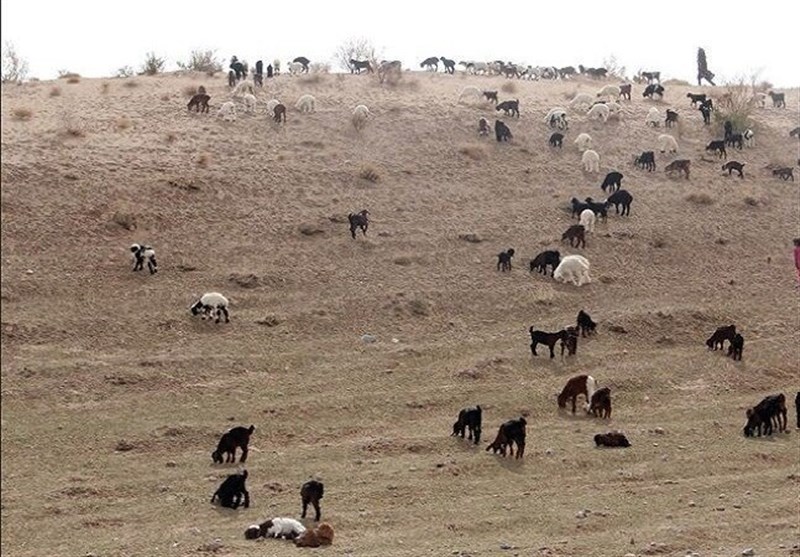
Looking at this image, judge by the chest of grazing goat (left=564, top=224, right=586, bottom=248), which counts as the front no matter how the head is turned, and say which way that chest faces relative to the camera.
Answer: to the viewer's left

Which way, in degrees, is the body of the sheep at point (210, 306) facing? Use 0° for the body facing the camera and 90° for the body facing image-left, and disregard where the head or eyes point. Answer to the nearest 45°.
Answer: approximately 90°

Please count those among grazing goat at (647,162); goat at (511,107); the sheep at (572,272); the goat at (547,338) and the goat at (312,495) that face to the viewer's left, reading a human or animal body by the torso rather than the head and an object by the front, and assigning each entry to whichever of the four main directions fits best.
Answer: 3

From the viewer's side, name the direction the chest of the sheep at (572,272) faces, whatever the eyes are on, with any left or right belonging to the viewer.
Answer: facing to the left of the viewer

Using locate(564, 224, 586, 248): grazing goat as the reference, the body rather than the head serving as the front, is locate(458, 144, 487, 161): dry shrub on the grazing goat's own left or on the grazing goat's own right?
on the grazing goat's own right

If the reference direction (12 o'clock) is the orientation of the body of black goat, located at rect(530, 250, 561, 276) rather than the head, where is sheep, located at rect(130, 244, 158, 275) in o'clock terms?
The sheep is roughly at 11 o'clock from the black goat.

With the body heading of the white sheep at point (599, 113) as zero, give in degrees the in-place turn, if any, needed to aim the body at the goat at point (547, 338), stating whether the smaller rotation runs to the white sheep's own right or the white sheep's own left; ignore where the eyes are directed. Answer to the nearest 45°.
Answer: approximately 90° to the white sheep's own left

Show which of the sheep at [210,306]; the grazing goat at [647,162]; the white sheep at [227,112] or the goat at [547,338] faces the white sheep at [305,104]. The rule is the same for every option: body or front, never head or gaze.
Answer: the grazing goat

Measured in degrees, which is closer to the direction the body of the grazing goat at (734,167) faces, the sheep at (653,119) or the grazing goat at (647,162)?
the grazing goat
